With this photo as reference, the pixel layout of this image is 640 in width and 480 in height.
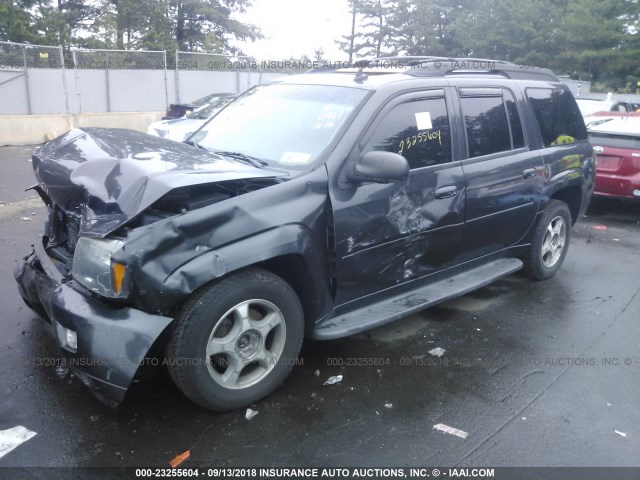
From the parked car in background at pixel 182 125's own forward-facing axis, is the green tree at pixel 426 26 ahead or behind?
behind

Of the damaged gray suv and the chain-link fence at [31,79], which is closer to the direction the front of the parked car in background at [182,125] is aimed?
the damaged gray suv

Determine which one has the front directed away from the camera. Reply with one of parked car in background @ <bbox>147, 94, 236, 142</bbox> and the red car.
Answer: the red car

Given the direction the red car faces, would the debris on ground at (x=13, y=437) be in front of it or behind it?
behind

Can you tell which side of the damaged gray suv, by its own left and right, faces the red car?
back

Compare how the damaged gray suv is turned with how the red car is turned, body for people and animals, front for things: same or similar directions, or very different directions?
very different directions

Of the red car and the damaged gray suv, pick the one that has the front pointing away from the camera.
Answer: the red car

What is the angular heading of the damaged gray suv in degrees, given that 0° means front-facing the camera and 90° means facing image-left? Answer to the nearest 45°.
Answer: approximately 45°

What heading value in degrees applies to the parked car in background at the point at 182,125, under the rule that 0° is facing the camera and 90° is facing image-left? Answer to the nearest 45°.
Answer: approximately 45°

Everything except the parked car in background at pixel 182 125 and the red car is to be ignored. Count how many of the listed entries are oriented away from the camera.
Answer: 1

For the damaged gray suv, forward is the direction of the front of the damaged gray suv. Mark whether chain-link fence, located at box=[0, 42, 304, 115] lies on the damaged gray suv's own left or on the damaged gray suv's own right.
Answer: on the damaged gray suv's own right

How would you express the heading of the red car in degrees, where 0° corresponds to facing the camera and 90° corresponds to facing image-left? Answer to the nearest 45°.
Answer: approximately 180°
